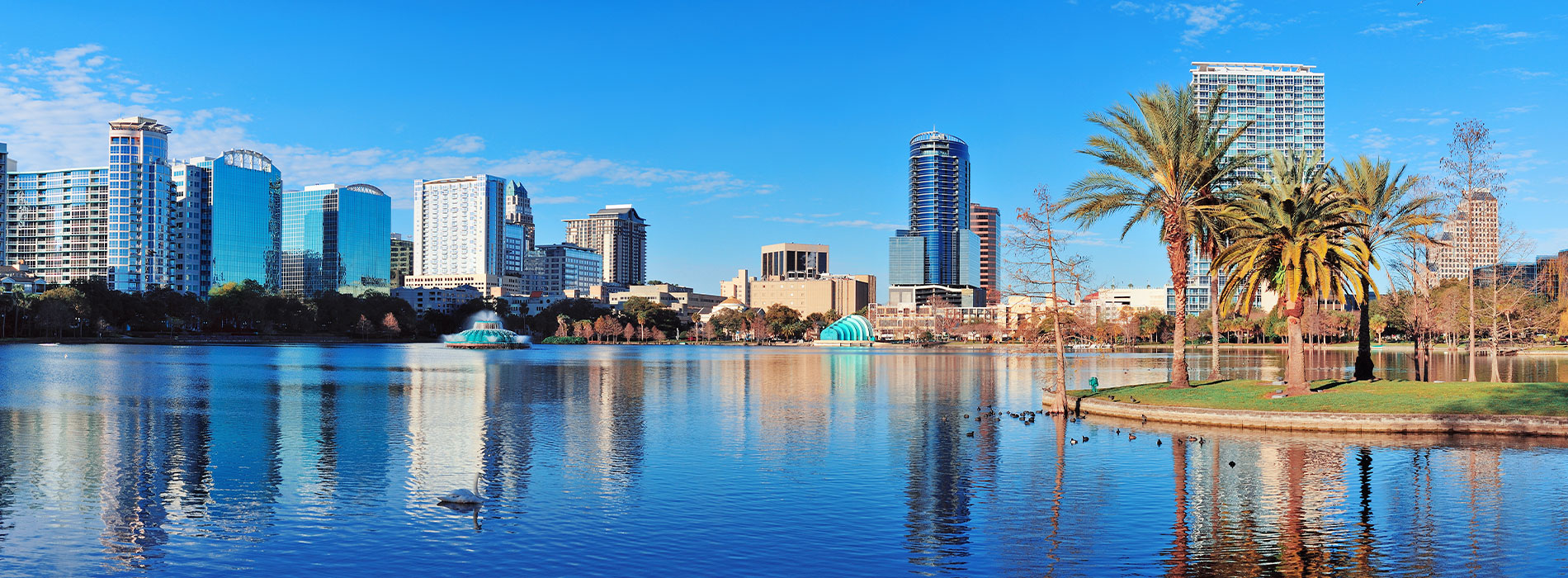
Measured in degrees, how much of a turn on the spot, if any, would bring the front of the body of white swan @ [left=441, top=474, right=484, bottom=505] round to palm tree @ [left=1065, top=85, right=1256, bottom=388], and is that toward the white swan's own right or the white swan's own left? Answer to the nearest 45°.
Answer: approximately 45° to the white swan's own left

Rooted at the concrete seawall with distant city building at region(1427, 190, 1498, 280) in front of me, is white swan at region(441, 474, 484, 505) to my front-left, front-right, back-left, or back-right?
back-left

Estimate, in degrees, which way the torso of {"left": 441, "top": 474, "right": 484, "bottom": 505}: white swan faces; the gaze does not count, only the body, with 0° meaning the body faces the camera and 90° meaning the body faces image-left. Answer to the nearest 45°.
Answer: approximately 270°
